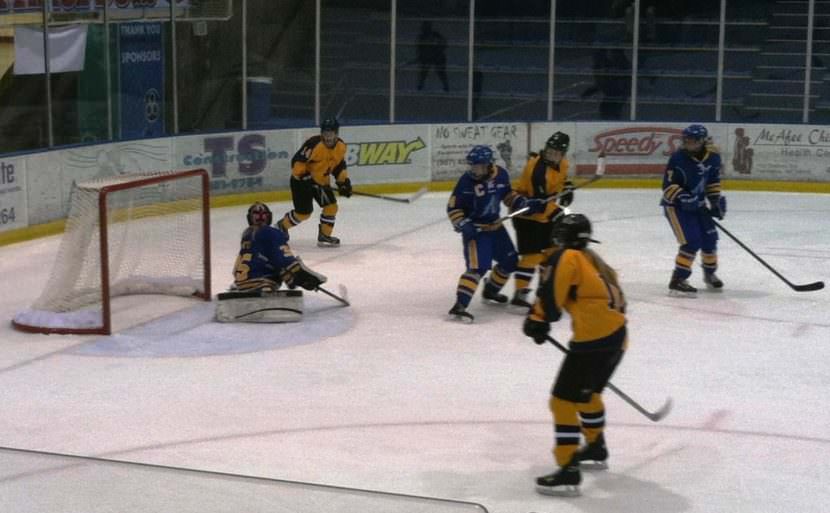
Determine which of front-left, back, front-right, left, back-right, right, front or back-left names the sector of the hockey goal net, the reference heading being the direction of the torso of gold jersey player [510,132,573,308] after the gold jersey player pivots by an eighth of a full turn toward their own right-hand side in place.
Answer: right

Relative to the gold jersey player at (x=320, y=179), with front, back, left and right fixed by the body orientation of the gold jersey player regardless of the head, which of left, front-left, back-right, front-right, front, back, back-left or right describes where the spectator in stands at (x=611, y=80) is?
left

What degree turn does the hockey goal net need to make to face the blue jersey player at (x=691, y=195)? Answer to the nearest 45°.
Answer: approximately 45° to its left

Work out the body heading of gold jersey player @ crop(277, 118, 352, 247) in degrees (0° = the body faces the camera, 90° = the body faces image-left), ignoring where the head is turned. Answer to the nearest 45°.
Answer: approximately 315°

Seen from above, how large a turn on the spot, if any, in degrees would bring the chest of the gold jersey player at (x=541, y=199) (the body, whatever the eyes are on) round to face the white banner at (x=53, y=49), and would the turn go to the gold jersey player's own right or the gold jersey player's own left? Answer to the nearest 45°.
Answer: approximately 180°

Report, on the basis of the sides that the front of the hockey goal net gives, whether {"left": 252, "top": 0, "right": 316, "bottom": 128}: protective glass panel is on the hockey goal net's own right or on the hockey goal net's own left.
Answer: on the hockey goal net's own left

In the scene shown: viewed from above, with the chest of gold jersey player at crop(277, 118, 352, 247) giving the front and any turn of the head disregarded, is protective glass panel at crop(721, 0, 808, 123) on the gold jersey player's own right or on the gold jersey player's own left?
on the gold jersey player's own left

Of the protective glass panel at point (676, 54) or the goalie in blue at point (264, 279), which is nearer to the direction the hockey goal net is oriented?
the goalie in blue

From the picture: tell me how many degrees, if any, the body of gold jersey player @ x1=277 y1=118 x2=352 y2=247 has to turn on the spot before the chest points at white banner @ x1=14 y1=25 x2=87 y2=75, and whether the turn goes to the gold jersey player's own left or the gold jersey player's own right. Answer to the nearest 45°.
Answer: approximately 180°

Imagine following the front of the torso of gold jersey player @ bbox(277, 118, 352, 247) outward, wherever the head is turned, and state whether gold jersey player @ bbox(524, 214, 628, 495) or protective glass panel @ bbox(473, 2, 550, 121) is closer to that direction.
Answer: the gold jersey player

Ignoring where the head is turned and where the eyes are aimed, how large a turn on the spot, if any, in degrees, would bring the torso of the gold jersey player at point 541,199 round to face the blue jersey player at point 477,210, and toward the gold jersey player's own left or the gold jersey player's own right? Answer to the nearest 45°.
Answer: approximately 90° to the gold jersey player's own right

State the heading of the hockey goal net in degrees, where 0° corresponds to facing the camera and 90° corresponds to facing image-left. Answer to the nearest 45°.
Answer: approximately 315°
